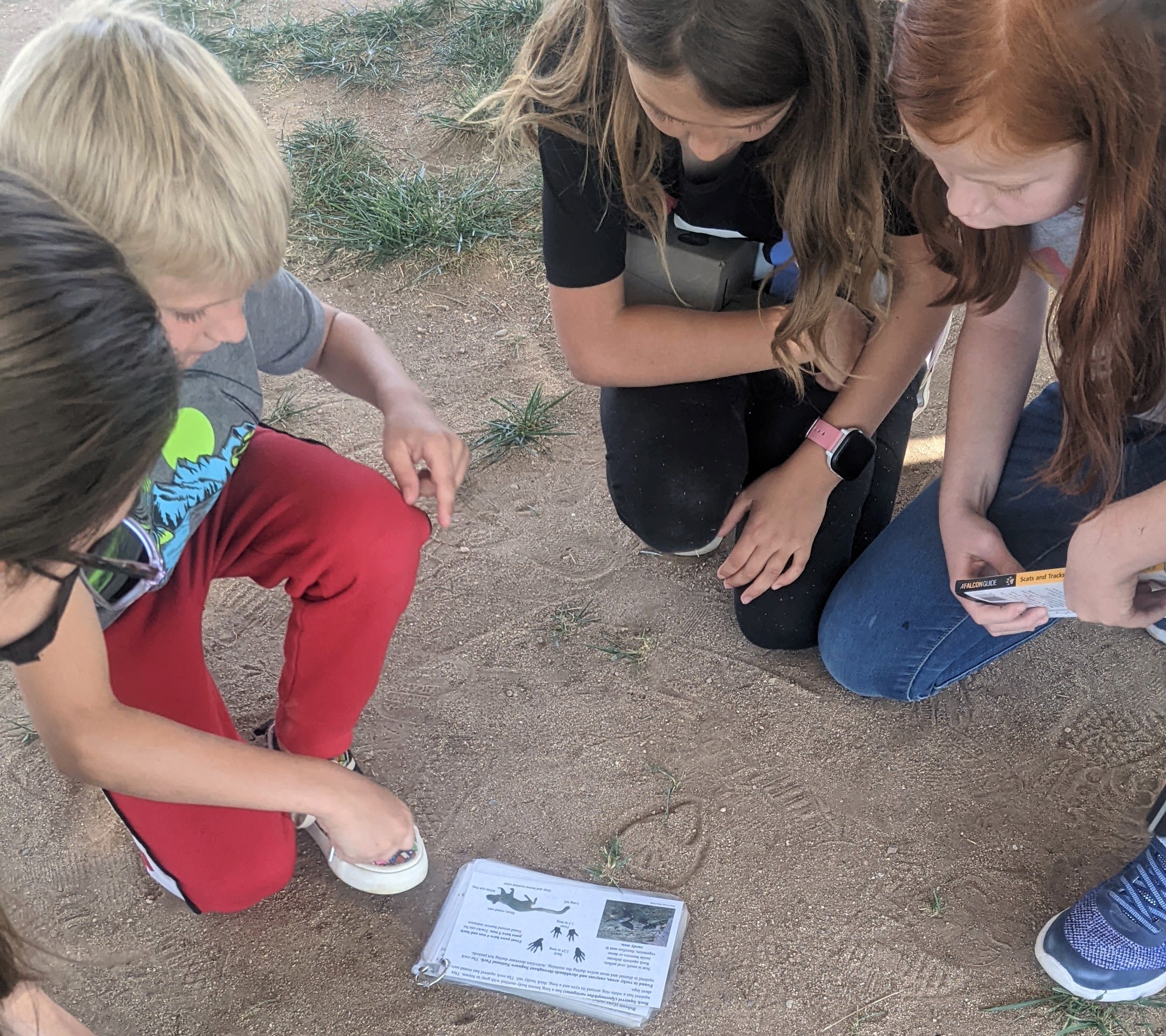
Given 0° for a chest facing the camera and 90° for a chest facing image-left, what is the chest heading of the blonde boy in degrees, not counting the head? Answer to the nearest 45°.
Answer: approximately 315°

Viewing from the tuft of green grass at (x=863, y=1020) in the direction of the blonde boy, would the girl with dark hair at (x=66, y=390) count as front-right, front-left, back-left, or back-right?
front-left

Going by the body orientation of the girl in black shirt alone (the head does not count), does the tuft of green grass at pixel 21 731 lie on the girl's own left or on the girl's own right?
on the girl's own right

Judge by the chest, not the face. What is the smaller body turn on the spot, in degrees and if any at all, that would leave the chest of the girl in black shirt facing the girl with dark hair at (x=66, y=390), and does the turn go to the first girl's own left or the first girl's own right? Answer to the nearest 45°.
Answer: approximately 45° to the first girl's own right

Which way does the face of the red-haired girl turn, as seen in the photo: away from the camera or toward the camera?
toward the camera

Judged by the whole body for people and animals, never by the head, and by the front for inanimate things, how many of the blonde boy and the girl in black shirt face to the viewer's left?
0

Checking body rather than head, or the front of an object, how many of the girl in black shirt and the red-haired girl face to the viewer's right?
0

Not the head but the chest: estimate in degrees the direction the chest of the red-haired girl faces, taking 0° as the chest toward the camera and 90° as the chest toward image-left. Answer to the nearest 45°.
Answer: approximately 45°

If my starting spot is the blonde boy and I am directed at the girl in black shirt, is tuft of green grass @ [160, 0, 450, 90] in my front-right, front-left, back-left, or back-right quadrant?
front-left

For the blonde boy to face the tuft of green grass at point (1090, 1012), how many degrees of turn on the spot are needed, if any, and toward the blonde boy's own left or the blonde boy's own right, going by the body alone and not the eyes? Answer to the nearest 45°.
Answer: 0° — they already face it

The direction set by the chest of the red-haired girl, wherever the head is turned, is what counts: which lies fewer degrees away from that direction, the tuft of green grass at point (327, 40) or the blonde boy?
the blonde boy

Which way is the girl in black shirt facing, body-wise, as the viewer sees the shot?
toward the camera
